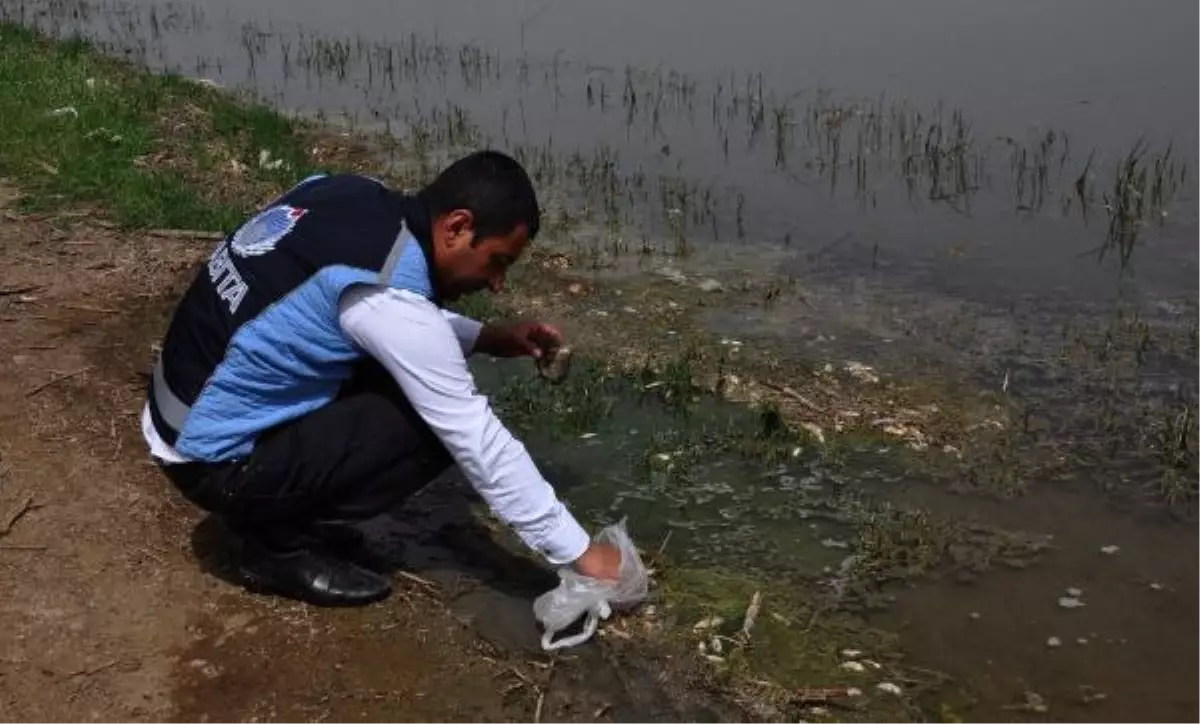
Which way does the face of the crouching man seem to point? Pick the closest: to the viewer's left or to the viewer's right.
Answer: to the viewer's right

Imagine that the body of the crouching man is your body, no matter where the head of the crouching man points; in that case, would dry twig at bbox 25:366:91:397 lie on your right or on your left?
on your left

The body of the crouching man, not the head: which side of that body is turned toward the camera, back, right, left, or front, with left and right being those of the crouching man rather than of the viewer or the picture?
right
